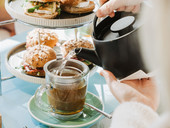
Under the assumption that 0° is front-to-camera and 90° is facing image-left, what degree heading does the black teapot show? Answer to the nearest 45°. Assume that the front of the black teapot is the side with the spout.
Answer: approximately 90°

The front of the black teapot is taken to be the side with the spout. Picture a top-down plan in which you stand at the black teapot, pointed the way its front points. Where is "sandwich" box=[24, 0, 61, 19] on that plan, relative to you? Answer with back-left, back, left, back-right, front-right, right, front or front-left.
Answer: front-right

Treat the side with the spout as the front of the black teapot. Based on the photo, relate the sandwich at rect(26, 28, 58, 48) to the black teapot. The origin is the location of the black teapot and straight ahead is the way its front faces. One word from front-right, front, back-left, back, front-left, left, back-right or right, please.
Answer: front-right
